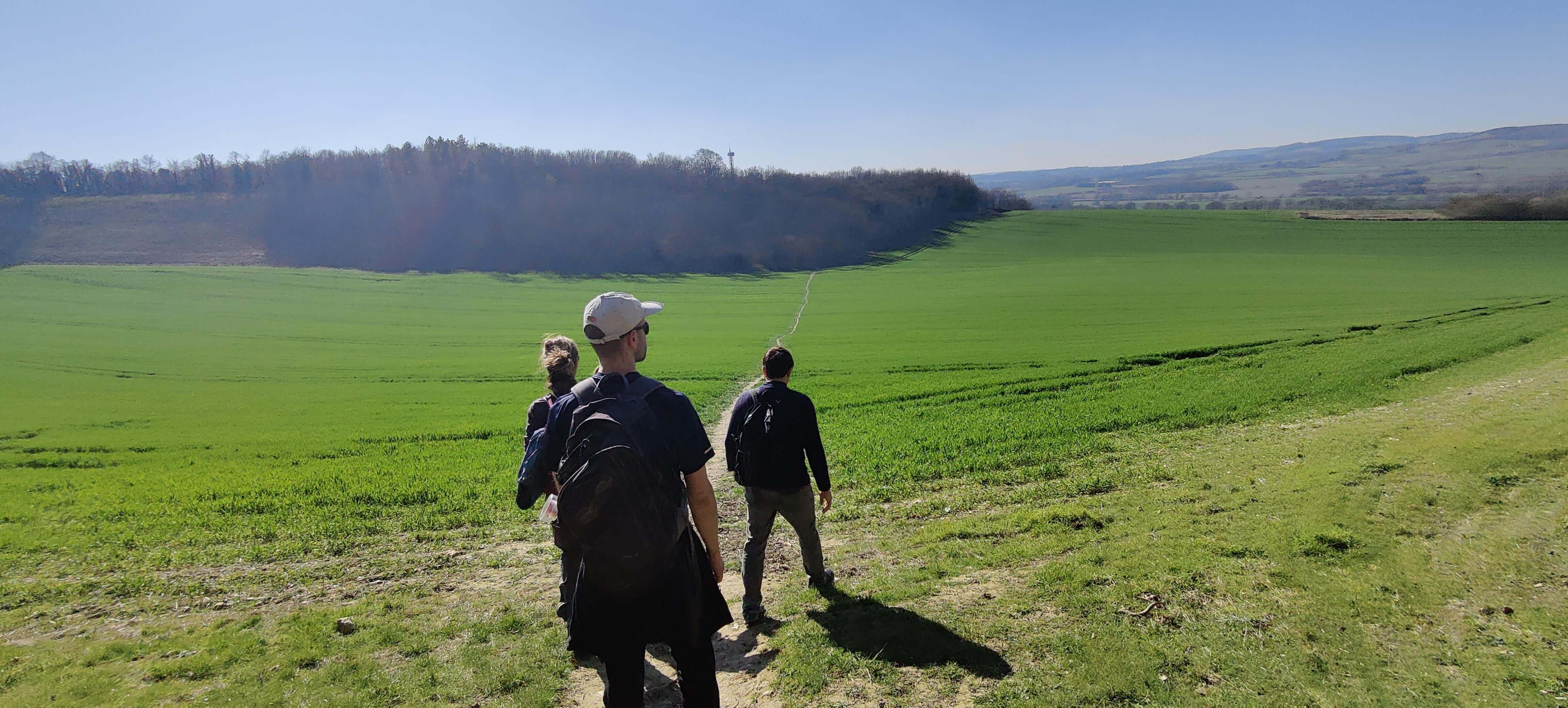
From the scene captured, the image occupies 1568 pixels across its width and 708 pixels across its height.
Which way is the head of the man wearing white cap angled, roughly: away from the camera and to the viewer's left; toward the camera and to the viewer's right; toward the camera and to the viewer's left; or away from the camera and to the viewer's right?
away from the camera and to the viewer's right

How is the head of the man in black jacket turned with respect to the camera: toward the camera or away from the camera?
away from the camera

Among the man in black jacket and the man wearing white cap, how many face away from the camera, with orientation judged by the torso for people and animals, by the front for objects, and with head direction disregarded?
2

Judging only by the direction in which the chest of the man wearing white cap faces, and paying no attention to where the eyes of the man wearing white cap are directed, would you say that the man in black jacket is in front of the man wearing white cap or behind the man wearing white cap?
in front

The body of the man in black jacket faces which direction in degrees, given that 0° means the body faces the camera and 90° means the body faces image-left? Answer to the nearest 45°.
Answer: approximately 180°

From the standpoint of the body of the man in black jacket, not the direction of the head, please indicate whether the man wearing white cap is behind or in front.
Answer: behind

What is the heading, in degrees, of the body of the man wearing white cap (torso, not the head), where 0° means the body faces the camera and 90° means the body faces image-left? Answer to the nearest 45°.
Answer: approximately 180°

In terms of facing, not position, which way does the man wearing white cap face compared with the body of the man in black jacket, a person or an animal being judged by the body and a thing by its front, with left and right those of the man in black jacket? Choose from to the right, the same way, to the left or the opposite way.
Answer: the same way
